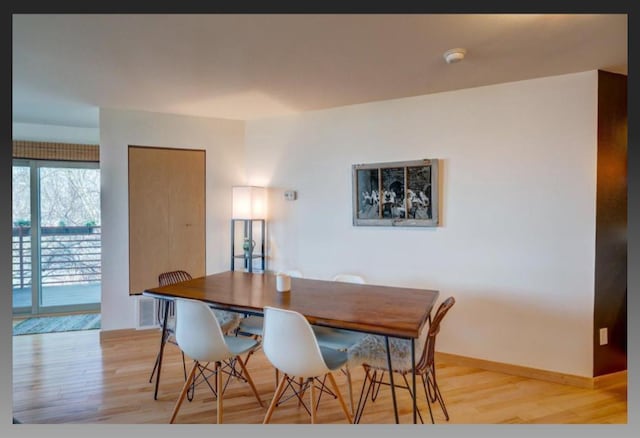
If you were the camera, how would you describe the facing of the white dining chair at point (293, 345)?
facing away from the viewer and to the right of the viewer

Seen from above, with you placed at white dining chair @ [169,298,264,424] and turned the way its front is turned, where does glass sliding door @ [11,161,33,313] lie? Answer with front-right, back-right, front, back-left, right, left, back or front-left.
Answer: left

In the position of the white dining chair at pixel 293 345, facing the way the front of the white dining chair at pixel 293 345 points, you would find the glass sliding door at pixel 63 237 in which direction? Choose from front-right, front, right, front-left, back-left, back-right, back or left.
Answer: left

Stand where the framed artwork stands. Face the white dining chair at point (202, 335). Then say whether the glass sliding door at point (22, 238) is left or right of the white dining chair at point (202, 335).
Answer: right

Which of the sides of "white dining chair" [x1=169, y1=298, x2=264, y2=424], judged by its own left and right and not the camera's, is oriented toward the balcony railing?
left

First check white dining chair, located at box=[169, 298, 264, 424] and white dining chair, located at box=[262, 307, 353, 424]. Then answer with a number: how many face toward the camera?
0

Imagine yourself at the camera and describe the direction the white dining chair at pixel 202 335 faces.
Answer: facing away from the viewer and to the right of the viewer

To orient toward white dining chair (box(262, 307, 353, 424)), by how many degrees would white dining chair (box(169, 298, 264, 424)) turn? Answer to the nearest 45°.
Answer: approximately 90° to its right

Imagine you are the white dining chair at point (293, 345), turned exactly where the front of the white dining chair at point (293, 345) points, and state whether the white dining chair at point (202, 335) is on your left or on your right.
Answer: on your left

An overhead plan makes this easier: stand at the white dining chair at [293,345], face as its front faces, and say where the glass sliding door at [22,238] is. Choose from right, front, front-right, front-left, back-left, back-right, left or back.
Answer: left

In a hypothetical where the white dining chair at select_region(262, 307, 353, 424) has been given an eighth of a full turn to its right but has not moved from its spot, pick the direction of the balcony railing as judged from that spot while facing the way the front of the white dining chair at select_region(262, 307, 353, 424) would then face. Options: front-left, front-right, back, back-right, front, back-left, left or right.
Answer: back-left
